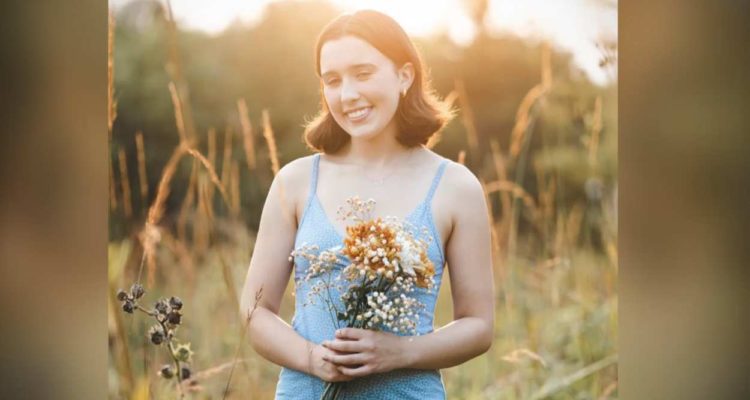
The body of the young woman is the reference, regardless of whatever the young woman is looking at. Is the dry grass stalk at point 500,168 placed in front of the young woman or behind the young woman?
behind

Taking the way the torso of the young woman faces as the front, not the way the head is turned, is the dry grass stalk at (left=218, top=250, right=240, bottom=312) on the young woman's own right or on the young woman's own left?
on the young woman's own right

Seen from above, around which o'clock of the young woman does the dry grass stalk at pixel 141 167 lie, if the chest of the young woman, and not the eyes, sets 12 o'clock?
The dry grass stalk is roughly at 4 o'clock from the young woman.

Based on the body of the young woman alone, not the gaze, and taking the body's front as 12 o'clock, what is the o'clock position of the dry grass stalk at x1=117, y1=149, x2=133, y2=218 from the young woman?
The dry grass stalk is roughly at 4 o'clock from the young woman.

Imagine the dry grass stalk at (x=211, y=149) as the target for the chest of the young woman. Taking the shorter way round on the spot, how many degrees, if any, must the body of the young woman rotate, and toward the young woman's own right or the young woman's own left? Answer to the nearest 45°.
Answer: approximately 135° to the young woman's own right

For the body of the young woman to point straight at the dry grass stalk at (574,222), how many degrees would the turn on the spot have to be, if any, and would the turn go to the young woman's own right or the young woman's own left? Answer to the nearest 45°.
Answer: approximately 135° to the young woman's own left

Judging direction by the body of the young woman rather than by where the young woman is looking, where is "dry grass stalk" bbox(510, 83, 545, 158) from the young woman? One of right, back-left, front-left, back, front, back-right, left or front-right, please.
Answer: back-left

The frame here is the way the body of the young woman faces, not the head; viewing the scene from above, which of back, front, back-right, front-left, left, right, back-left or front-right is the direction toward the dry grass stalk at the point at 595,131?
back-left

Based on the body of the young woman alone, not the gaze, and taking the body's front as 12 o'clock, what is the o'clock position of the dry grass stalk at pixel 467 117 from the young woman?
The dry grass stalk is roughly at 7 o'clock from the young woman.

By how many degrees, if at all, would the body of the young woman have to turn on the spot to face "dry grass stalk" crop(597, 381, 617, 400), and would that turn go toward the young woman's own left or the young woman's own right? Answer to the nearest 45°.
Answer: approximately 135° to the young woman's own left

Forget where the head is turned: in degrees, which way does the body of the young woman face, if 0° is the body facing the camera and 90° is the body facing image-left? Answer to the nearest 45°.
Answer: approximately 0°

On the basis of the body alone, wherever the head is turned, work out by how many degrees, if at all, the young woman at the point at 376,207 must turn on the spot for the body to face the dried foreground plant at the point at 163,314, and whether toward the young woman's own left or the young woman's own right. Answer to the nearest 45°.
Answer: approximately 90° to the young woman's own right
